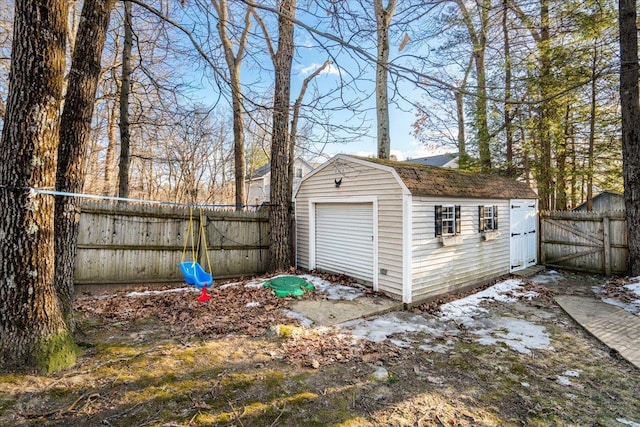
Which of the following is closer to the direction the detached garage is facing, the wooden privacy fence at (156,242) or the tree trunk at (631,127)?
the wooden privacy fence

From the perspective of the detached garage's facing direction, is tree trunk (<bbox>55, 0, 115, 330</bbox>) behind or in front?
in front

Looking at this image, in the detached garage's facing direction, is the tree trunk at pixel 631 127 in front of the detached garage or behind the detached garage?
behind

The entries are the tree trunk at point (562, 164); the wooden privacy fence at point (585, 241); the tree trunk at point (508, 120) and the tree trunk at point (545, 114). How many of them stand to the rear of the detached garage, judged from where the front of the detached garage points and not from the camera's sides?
4

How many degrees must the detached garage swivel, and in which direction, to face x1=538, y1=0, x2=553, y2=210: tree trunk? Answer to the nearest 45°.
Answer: approximately 180°

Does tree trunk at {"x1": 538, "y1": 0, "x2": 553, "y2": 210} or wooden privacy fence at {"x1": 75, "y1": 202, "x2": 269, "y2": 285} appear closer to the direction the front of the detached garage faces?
the wooden privacy fence

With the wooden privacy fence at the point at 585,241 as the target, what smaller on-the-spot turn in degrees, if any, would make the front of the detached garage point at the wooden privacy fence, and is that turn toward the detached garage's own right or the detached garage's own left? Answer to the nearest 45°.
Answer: approximately 180°

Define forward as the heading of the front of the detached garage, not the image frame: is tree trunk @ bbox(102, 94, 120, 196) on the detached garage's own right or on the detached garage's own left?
on the detached garage's own right

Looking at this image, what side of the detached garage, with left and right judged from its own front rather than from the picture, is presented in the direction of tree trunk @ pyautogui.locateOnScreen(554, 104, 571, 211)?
back

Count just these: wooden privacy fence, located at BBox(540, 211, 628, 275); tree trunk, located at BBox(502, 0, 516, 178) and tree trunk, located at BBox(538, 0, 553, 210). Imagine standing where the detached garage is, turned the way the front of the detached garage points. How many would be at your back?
3

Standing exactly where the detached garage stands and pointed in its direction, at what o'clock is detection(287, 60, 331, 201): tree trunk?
The tree trunk is roughly at 2 o'clock from the detached garage.

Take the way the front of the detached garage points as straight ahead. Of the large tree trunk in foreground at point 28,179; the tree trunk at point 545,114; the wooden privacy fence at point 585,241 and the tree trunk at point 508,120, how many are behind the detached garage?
3

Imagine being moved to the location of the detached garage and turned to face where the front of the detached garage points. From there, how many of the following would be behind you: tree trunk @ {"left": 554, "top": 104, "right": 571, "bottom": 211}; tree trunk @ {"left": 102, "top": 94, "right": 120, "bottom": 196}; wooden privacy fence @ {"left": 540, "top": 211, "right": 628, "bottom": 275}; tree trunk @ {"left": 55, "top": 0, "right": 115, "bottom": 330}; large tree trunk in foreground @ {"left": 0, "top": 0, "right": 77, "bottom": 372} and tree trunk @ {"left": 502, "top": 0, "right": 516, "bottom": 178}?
3

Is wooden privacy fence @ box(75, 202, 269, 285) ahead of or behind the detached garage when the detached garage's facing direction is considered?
ahead

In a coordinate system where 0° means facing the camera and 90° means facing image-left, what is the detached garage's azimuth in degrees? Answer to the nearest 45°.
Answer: approximately 45°
